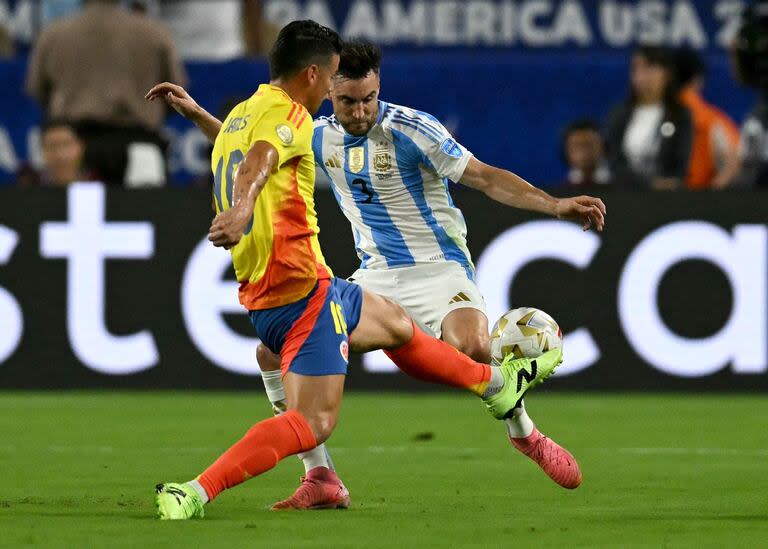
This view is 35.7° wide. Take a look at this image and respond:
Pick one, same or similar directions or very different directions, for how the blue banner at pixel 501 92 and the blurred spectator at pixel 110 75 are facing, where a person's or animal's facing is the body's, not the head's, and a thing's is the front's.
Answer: very different directions

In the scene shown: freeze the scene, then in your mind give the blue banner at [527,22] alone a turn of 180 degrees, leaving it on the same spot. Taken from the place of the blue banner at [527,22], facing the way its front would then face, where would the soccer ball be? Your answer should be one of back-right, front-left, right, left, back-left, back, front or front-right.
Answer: back

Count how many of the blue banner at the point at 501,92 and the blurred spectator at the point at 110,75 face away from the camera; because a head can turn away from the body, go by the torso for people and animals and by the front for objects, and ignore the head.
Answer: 1

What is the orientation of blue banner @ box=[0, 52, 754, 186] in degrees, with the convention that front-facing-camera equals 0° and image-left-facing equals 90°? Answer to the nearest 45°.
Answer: approximately 0°

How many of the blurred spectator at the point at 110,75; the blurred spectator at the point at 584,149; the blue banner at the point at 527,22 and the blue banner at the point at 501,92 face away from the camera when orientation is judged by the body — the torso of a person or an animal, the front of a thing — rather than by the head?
1

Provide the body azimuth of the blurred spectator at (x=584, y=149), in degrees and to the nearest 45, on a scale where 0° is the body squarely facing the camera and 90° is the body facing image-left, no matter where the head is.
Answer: approximately 0°

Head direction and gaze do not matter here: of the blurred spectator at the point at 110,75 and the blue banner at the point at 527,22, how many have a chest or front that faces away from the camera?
1

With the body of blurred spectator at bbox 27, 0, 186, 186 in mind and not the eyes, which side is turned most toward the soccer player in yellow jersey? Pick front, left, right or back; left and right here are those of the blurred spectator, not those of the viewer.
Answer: back

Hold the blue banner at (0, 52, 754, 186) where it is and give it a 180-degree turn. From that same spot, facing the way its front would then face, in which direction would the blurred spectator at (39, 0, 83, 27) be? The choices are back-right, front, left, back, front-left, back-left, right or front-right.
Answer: left
